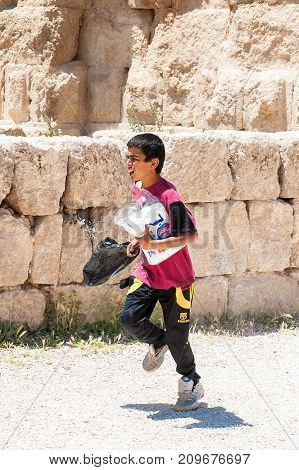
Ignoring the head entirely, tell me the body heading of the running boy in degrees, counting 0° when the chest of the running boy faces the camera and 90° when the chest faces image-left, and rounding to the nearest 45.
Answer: approximately 45°

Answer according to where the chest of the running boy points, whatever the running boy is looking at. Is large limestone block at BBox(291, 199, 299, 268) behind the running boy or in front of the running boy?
behind

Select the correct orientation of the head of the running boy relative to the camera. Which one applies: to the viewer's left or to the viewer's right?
to the viewer's left

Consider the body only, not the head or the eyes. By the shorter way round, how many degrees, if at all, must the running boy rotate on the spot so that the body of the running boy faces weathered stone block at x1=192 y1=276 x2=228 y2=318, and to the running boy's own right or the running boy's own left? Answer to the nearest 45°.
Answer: approximately 135° to the running boy's own right

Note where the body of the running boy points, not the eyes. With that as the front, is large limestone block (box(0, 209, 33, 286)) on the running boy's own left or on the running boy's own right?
on the running boy's own right

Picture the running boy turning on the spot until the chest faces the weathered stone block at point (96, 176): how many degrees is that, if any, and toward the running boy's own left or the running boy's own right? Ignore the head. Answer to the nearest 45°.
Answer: approximately 135° to the running boy's own right

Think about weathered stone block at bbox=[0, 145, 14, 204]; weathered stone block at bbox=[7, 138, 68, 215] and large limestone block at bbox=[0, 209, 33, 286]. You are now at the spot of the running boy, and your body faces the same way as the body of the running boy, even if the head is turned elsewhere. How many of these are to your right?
3

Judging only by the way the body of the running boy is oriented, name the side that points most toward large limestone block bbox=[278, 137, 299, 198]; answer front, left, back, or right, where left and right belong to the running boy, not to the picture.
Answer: back

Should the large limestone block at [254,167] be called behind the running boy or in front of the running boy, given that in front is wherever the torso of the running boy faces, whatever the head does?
behind
